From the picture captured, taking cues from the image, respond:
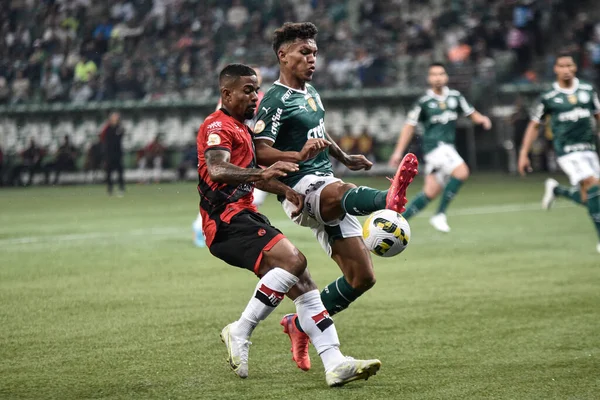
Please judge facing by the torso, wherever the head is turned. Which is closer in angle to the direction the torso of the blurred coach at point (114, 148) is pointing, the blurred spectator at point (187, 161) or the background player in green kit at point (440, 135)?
the background player in green kit

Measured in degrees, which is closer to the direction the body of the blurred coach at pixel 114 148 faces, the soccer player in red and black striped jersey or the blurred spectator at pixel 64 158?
the soccer player in red and black striped jersey

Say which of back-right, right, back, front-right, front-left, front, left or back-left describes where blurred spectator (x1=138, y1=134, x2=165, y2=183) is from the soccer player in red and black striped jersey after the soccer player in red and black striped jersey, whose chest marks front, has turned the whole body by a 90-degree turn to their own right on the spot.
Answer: back

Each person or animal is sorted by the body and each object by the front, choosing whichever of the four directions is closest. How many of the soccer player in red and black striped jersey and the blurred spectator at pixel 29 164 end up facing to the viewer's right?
1

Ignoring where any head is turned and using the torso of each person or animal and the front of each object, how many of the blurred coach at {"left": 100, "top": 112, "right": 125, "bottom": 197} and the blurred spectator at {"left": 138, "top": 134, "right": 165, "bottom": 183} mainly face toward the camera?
2

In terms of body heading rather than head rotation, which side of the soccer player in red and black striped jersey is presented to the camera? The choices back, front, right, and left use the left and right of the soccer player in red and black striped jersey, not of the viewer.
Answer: right

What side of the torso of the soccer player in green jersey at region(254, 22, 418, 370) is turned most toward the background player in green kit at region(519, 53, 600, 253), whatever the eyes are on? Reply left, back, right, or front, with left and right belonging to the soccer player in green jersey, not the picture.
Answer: left

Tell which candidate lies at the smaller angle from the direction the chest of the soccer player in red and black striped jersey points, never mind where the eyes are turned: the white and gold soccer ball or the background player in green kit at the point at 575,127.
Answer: the white and gold soccer ball
